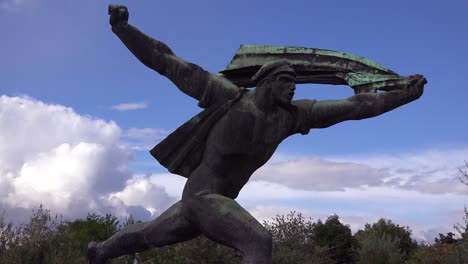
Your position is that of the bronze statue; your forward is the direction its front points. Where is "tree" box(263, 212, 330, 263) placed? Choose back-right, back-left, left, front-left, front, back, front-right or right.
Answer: back-left

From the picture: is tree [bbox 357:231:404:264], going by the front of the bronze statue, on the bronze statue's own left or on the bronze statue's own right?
on the bronze statue's own left

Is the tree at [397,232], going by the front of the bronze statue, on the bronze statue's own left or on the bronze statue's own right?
on the bronze statue's own left

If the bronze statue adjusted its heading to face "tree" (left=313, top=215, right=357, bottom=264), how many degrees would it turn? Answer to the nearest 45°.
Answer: approximately 135° to its left

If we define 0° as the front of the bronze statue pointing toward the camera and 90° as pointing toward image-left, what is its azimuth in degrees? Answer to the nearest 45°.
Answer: approximately 315°
